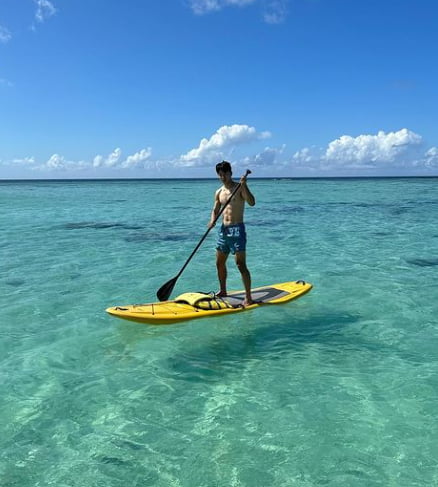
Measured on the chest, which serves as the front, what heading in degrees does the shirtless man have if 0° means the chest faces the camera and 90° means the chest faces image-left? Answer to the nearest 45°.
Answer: approximately 45°

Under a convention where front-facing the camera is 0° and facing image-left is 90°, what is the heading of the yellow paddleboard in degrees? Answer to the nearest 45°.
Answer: approximately 45°
